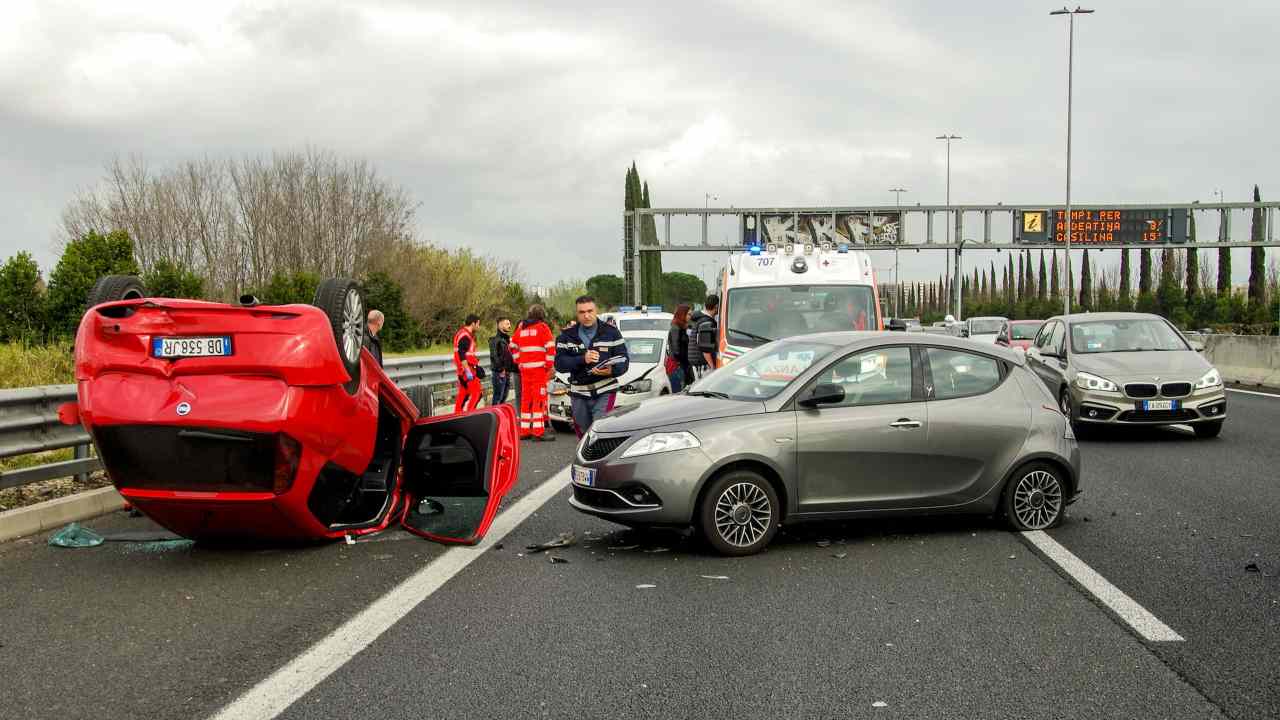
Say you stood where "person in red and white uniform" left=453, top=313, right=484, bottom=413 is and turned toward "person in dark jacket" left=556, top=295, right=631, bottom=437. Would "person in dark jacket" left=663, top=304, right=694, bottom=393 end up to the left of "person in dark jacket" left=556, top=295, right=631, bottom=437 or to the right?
left

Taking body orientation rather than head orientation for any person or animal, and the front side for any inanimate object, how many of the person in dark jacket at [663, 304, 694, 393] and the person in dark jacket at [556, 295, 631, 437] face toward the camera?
1

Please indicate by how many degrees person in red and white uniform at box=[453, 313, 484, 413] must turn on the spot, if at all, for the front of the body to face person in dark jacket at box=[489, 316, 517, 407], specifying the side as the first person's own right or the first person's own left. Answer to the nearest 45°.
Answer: approximately 45° to the first person's own left

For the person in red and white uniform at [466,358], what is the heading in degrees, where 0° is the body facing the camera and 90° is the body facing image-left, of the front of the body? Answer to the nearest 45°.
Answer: approximately 270°

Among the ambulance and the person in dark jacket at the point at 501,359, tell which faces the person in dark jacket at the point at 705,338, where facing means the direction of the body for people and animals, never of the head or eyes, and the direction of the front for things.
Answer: the person in dark jacket at the point at 501,359

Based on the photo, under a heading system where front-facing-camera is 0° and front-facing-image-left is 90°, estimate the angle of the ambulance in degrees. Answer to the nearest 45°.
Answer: approximately 0°
